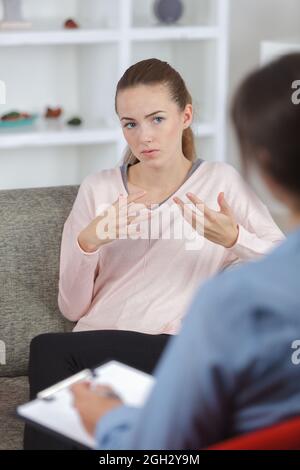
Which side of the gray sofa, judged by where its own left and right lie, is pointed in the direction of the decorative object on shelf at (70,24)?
back

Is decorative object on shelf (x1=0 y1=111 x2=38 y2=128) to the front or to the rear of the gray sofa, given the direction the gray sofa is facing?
to the rear

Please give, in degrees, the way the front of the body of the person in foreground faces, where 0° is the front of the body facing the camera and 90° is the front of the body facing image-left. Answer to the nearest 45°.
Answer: approximately 135°

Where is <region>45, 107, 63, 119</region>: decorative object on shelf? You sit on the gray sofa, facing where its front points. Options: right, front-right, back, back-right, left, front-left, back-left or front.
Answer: back

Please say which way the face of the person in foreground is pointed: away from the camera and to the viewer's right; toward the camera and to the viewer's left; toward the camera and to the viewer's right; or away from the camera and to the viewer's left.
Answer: away from the camera and to the viewer's left

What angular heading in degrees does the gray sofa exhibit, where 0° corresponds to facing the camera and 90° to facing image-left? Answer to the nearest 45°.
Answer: approximately 0°

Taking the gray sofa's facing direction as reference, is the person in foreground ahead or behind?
ahead

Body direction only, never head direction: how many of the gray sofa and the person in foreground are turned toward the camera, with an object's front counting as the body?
1

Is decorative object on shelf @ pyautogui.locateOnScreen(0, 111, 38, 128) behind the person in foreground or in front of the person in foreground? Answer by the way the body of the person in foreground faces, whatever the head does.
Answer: in front

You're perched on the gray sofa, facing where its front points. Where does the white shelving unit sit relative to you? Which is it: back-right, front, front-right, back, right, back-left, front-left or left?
back

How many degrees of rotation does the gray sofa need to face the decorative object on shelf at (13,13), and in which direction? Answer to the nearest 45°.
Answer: approximately 180°
